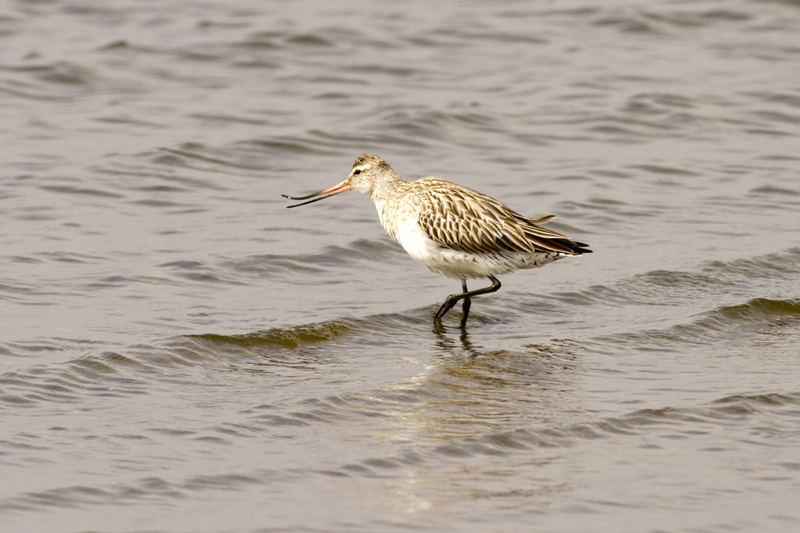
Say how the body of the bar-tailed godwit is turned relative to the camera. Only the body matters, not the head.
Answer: to the viewer's left
